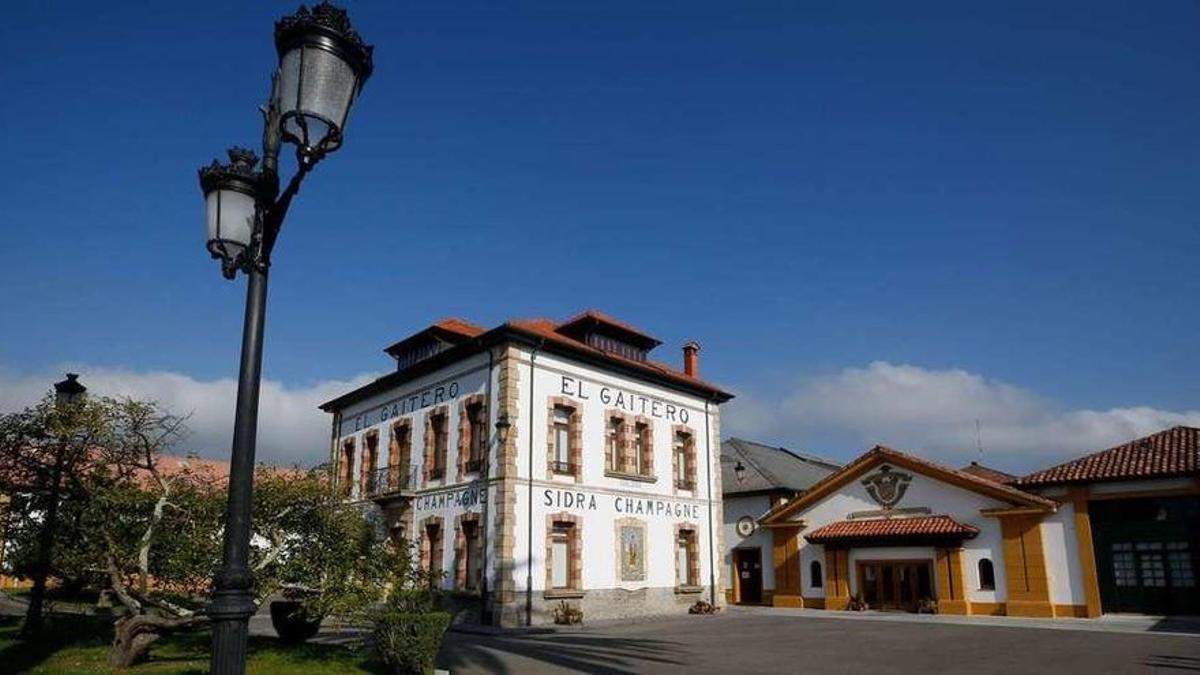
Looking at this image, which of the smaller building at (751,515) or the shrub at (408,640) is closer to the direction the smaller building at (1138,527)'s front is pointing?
the shrub

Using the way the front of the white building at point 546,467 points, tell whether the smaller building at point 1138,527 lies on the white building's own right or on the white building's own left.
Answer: on the white building's own left

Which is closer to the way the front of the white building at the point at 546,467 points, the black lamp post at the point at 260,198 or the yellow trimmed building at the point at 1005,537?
the black lamp post

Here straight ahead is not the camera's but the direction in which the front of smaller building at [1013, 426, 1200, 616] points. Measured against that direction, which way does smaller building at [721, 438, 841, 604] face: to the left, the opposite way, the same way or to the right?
the same way

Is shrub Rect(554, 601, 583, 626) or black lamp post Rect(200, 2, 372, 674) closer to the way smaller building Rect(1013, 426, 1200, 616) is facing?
the black lamp post

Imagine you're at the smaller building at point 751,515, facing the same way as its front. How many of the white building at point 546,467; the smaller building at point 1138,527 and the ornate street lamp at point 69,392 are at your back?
0

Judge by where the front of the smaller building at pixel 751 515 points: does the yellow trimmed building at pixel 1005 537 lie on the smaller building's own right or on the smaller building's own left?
on the smaller building's own left

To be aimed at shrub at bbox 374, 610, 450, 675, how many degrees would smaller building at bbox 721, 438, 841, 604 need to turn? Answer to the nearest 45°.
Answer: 0° — it already faces it

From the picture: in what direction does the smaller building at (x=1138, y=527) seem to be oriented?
toward the camera

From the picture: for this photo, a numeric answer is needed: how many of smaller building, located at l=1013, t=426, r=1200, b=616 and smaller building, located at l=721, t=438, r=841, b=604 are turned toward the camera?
2

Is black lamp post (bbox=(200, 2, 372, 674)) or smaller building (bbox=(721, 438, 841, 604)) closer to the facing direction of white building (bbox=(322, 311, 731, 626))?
the black lamp post

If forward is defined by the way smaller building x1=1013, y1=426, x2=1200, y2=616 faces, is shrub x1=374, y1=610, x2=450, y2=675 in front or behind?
in front

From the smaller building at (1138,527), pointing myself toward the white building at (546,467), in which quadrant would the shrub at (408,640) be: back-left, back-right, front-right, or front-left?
front-left
